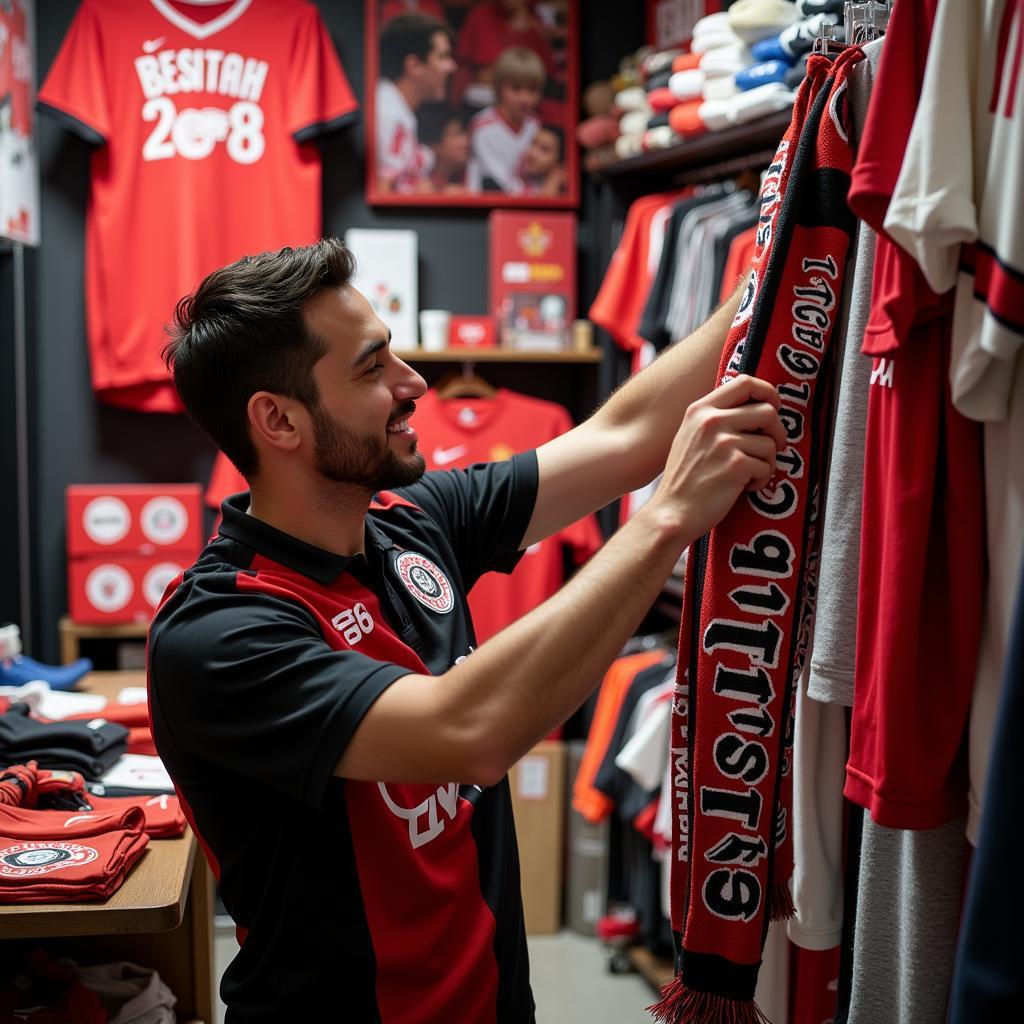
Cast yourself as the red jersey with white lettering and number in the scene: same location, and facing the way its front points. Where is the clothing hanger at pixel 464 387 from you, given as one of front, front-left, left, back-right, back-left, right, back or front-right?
left

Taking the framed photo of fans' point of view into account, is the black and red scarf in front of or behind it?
in front

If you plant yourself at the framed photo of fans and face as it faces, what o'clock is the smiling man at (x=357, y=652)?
The smiling man is roughly at 12 o'clock from the framed photo of fans.

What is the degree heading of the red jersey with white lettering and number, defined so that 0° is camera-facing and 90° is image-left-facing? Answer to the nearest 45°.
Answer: approximately 0°

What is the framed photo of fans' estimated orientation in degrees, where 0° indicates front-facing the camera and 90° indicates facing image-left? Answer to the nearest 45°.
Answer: approximately 0°

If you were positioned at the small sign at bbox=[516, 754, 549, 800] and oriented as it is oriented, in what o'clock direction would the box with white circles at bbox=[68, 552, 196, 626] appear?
The box with white circles is roughly at 3 o'clock from the small sign.

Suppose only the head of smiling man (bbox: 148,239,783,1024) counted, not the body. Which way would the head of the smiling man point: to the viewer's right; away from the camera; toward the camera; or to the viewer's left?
to the viewer's right

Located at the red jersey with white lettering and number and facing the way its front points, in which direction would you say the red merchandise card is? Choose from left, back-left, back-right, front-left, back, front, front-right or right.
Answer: left
